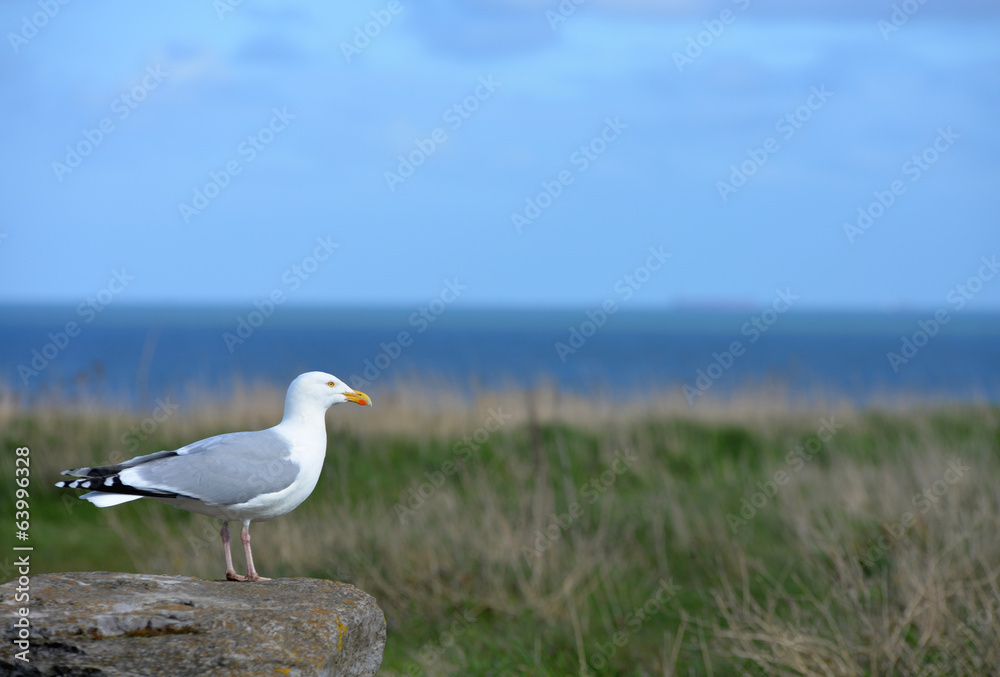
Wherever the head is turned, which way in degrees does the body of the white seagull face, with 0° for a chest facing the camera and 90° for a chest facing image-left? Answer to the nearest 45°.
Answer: approximately 270°
